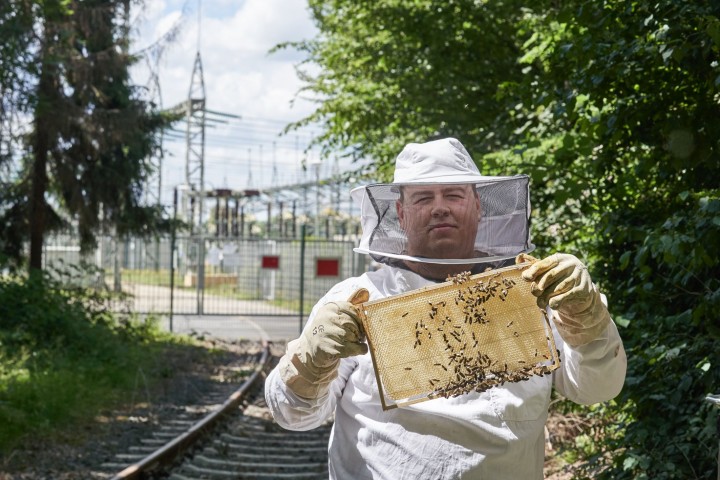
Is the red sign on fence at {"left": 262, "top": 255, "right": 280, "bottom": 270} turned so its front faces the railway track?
yes

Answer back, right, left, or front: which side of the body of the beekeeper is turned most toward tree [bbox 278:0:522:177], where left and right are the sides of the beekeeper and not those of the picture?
back

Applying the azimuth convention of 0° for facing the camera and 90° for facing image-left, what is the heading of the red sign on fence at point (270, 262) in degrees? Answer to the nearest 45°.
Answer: approximately 0°

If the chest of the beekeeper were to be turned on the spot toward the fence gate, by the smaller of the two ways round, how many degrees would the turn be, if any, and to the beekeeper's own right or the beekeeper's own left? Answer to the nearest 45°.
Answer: approximately 180°

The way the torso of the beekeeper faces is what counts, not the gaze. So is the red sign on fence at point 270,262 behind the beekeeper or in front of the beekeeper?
behind

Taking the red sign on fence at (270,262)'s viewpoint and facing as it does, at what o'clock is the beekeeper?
The beekeeper is roughly at 12 o'clock from the red sign on fence.
